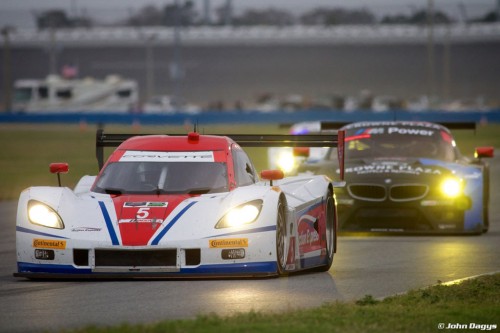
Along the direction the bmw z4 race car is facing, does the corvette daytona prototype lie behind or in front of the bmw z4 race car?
in front

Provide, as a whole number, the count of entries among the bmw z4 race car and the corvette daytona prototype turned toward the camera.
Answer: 2

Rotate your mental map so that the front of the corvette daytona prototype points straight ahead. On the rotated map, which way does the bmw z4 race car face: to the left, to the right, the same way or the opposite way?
the same way

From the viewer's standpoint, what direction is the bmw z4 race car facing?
toward the camera

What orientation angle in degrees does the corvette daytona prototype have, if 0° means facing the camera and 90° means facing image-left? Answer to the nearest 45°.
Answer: approximately 0°

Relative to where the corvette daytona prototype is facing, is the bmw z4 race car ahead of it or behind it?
behind
